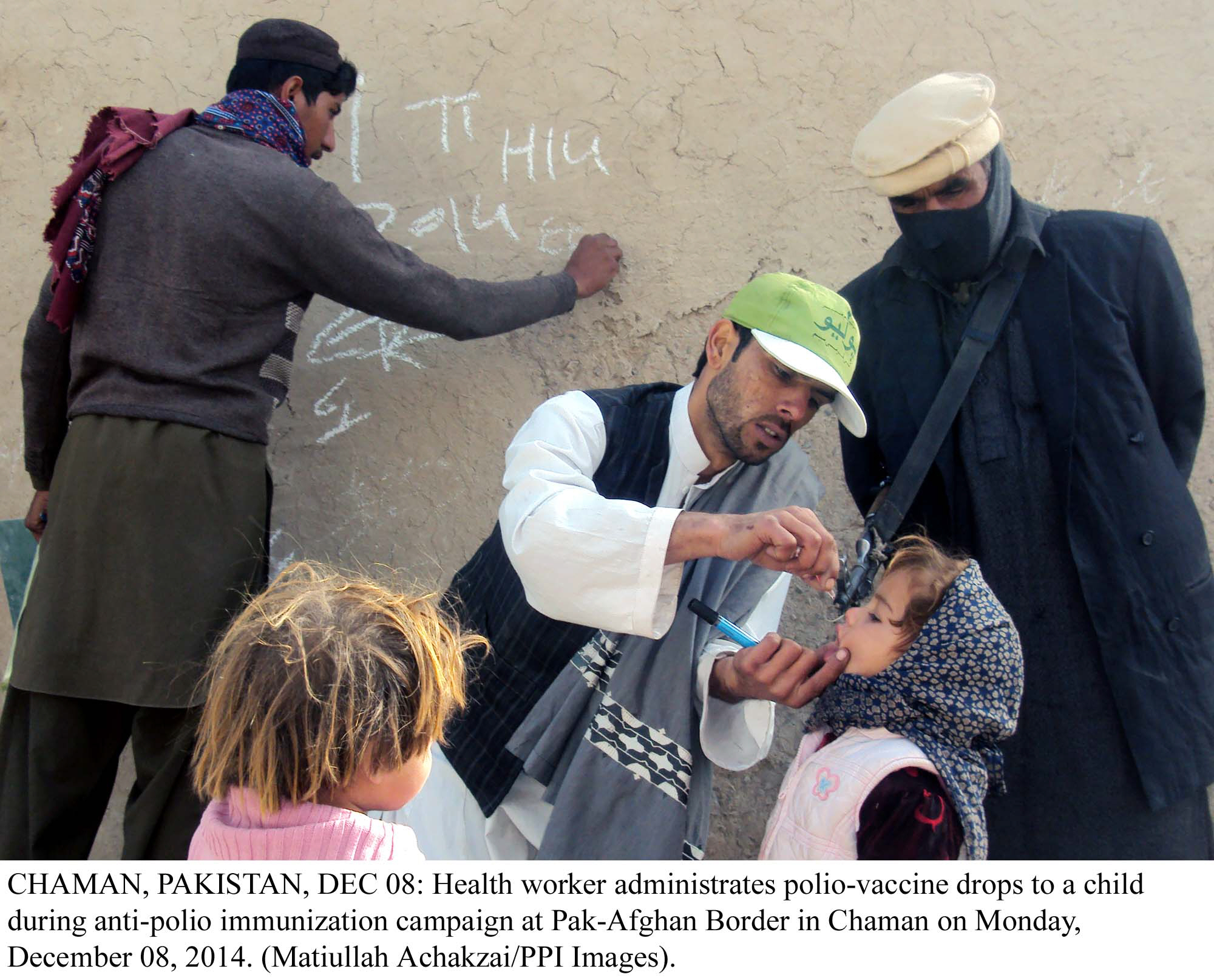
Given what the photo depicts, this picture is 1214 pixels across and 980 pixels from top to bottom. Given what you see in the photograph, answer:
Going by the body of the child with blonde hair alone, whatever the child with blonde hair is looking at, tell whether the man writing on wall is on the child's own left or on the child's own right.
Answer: on the child's own left

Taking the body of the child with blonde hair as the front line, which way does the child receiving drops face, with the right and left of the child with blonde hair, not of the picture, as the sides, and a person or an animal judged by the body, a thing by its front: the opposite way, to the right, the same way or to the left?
to the left

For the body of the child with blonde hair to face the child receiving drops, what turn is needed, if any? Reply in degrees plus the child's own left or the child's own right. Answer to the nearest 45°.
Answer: approximately 45° to the child's own right

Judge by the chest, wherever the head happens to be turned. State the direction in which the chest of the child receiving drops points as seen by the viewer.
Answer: to the viewer's left

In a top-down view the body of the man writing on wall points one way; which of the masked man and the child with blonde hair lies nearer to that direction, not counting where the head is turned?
the masked man

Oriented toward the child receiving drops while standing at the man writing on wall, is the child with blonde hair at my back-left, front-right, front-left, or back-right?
front-right

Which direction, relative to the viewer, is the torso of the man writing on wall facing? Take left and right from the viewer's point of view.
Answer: facing away from the viewer and to the right of the viewer

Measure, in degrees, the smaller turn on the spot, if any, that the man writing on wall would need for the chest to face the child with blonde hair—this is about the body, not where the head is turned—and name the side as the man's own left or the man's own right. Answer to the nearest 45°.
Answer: approximately 135° to the man's own right

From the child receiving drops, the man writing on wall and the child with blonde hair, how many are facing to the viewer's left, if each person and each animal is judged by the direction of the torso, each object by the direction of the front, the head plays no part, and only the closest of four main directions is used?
1

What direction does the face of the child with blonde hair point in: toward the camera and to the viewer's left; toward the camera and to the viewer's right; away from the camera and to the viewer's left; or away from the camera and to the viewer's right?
away from the camera and to the viewer's right

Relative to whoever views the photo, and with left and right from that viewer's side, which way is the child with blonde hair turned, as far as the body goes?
facing away from the viewer and to the right of the viewer

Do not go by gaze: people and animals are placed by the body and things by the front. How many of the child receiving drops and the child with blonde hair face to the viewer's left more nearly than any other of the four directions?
1

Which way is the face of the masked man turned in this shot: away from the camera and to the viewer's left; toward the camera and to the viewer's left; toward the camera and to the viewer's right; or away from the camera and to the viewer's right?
toward the camera and to the viewer's left

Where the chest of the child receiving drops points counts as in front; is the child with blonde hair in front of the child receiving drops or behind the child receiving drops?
in front

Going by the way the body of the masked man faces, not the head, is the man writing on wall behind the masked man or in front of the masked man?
in front
